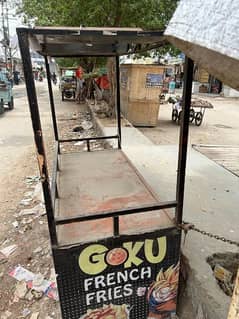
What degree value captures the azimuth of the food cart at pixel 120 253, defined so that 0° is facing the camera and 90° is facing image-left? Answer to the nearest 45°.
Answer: approximately 0°

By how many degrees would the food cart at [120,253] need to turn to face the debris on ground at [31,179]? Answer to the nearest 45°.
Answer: approximately 135° to its right

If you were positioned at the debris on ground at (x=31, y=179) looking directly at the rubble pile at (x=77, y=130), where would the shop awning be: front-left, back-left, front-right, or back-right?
back-right

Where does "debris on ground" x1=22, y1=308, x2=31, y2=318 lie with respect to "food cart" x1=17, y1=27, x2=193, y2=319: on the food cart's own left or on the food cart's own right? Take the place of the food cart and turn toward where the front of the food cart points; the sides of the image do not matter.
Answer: on the food cart's own right

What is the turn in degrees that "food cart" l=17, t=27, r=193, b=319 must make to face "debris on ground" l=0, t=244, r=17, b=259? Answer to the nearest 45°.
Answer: approximately 135° to its right

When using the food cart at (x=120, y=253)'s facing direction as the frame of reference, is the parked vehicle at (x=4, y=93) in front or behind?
behind

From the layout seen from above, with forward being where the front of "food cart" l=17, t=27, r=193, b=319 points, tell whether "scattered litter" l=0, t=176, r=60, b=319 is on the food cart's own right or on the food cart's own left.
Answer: on the food cart's own right

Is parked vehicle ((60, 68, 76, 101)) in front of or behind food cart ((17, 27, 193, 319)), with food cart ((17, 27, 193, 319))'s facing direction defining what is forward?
behind

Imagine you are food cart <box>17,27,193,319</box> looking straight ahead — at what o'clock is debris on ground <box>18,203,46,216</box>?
The debris on ground is roughly at 5 o'clock from the food cart.
